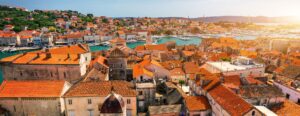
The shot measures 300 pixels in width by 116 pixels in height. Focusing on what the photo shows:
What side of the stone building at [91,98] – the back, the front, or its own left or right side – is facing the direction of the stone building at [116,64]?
back

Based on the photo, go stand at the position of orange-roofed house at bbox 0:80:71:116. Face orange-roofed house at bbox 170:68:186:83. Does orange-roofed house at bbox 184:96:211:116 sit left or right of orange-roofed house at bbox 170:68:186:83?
right

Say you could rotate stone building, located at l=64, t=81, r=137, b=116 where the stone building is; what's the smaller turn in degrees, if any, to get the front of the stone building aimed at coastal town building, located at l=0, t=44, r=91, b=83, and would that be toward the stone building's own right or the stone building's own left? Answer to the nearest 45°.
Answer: approximately 135° to the stone building's own right

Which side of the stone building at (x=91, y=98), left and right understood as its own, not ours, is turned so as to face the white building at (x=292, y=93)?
left

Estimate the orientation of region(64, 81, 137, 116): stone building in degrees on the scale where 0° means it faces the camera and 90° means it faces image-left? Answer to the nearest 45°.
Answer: approximately 0°

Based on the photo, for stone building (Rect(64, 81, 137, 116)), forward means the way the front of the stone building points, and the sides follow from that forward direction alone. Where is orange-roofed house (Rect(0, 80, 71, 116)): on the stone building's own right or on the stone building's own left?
on the stone building's own right

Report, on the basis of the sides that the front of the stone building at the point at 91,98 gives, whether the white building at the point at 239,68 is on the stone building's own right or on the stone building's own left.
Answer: on the stone building's own left

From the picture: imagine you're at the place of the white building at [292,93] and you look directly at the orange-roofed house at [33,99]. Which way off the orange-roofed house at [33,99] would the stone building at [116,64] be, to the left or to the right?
right

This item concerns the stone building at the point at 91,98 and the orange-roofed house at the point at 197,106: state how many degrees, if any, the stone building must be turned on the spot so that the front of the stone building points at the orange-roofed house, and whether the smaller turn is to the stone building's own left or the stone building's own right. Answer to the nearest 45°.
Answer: approximately 90° to the stone building's own left
